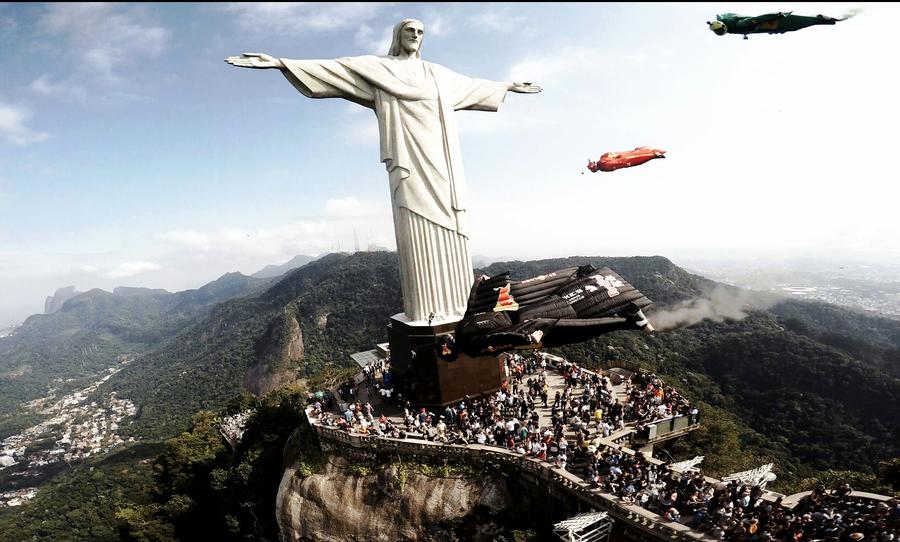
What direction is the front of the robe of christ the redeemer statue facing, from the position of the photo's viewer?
facing the viewer and to the right of the viewer
